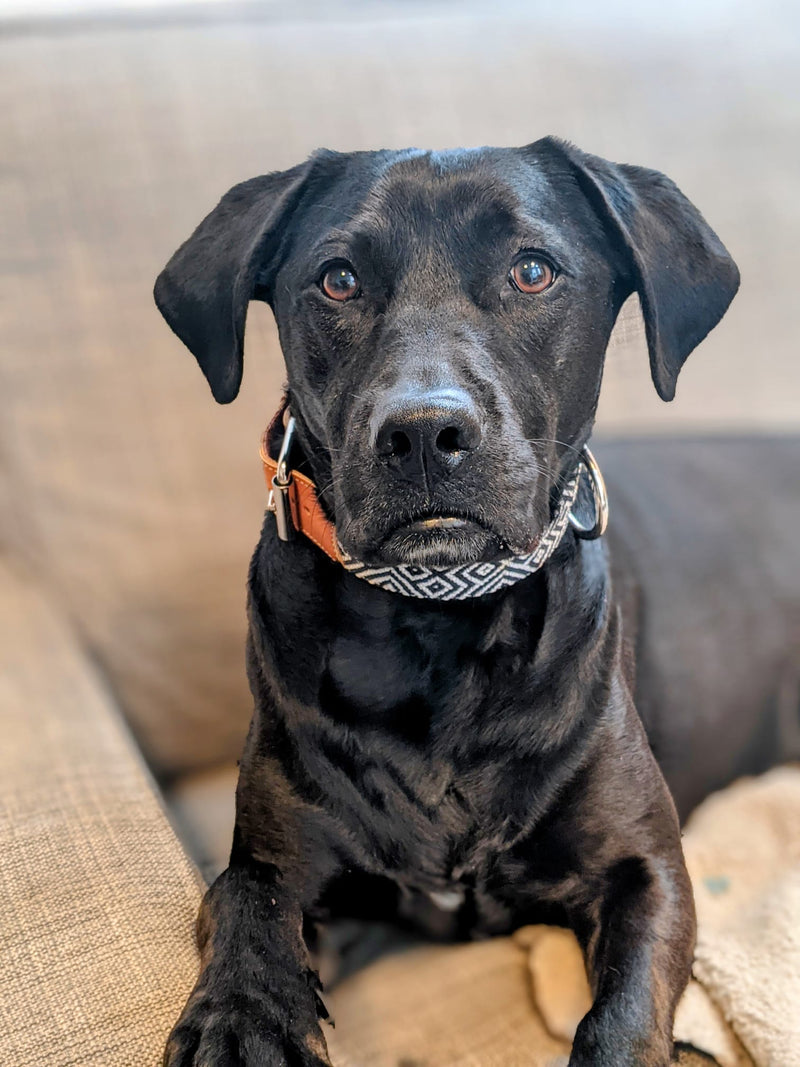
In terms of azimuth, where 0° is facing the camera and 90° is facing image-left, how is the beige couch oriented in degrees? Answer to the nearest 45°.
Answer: approximately 0°

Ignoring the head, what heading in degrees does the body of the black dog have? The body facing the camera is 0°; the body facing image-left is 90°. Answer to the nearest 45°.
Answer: approximately 0°
